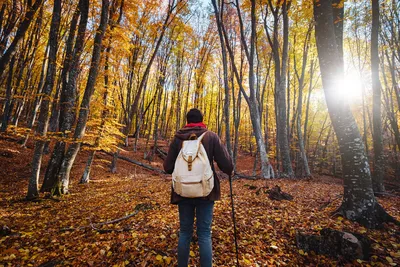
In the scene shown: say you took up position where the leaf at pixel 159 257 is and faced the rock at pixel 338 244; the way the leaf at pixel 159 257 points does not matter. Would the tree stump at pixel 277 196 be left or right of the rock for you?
left

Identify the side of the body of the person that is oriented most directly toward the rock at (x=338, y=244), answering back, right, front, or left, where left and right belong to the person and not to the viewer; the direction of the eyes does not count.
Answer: right

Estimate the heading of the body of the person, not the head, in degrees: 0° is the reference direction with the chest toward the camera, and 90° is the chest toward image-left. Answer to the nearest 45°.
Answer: approximately 180°

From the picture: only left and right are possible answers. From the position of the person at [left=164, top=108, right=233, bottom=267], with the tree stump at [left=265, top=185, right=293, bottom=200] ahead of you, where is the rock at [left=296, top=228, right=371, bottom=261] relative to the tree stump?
right

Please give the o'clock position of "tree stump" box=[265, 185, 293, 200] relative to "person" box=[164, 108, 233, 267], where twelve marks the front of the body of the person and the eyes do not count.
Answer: The tree stump is roughly at 1 o'clock from the person.
